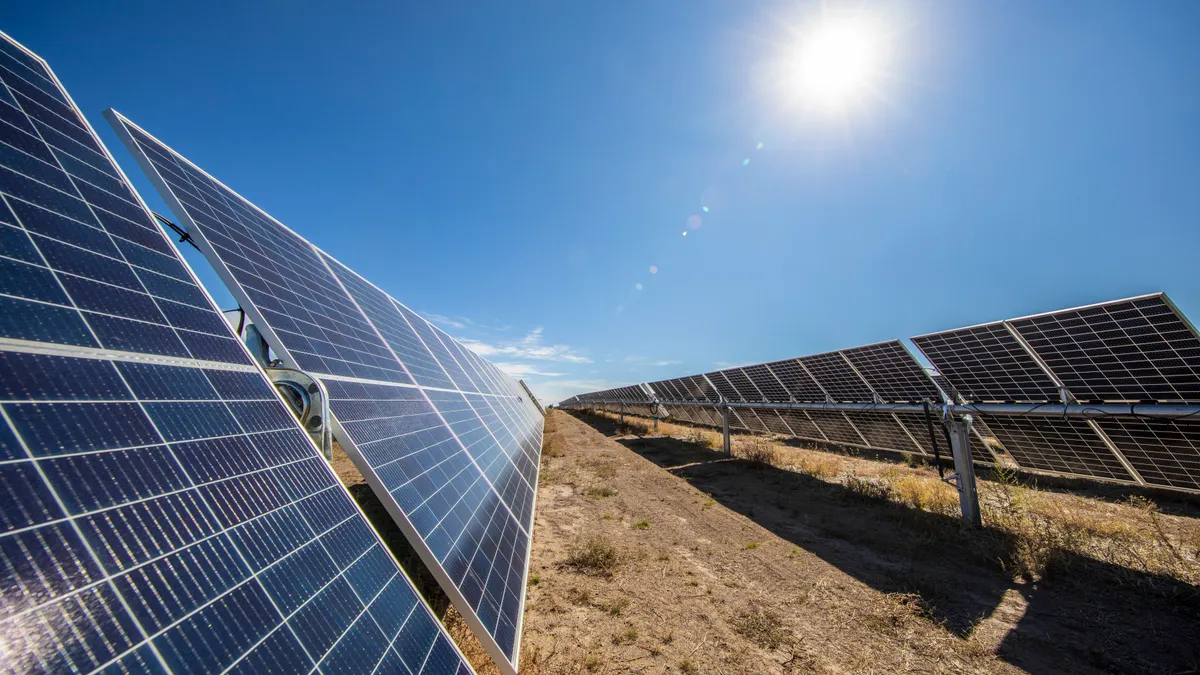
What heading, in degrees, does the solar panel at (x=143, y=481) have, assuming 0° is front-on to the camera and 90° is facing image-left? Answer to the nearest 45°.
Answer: approximately 315°

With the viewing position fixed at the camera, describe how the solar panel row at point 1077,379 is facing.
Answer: facing away from the viewer and to the right of the viewer

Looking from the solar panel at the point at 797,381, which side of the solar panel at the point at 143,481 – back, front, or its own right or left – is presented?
left

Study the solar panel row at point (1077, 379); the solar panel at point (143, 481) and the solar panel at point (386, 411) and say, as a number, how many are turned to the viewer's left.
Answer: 0

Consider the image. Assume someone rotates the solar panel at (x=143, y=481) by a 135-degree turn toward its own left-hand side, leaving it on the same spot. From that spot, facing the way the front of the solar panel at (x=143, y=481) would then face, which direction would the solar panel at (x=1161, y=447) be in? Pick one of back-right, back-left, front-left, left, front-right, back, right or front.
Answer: right

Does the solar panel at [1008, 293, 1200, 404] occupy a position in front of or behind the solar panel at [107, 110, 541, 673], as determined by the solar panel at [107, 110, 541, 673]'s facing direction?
in front

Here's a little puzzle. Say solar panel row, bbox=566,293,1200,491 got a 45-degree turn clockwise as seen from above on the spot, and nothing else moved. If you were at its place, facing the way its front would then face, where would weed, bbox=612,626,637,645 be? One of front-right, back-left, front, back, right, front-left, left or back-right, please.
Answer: back-right

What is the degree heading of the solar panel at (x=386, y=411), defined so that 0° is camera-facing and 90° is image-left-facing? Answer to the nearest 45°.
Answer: approximately 315°

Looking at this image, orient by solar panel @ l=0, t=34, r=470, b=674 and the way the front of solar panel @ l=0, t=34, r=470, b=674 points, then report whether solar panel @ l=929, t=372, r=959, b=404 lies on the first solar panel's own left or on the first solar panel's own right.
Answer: on the first solar panel's own left

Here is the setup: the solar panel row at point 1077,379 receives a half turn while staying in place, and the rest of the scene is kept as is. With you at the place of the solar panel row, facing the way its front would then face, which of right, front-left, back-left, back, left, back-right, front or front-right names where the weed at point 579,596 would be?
front

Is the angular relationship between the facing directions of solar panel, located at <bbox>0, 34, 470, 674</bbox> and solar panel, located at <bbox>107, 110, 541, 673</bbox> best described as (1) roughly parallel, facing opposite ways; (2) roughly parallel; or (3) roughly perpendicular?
roughly parallel
